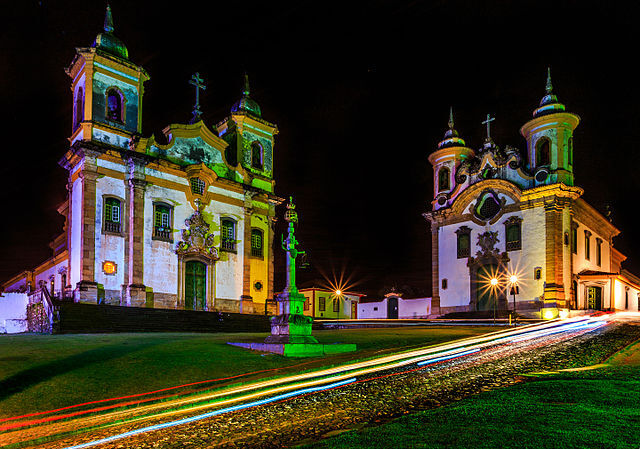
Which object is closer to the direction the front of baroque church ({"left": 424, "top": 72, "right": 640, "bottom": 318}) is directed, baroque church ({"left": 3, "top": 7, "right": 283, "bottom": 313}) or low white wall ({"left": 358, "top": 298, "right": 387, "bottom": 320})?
the baroque church

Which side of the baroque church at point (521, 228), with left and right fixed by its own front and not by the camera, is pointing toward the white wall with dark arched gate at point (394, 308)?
right

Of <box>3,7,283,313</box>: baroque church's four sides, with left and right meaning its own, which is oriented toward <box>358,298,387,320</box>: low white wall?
left

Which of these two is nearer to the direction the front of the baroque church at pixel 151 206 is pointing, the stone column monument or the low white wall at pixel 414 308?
the stone column monument

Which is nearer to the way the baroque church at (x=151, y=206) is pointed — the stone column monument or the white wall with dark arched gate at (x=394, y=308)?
the stone column monument

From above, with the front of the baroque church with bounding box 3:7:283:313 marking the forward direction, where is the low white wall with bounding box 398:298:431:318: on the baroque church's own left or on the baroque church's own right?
on the baroque church's own left

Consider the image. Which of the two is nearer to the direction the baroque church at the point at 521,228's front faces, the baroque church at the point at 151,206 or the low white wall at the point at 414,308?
the baroque church

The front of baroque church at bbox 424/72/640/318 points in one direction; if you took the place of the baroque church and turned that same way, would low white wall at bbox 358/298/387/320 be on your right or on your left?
on your right

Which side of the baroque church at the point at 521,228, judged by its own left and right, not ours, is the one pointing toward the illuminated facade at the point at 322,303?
right
